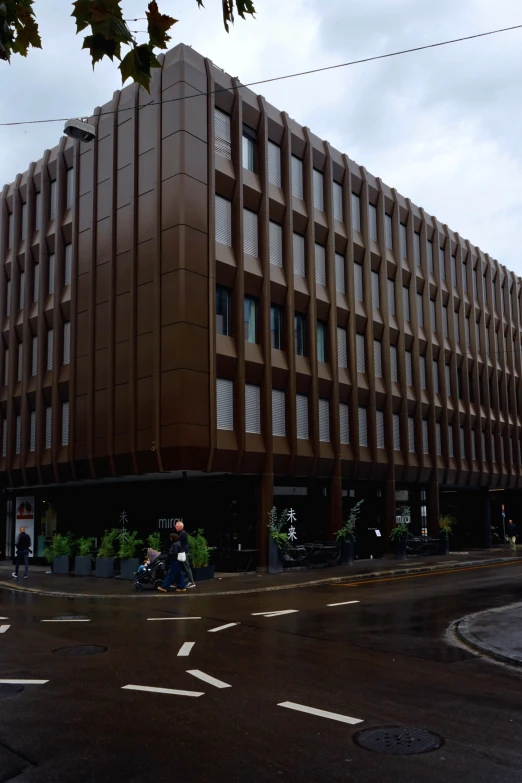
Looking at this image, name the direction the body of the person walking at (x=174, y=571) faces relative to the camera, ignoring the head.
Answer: to the viewer's left

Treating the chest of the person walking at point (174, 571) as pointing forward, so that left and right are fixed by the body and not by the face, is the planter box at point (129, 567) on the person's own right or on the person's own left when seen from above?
on the person's own right

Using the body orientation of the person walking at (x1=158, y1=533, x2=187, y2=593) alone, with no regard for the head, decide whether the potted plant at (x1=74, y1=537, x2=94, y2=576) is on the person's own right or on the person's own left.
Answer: on the person's own right
